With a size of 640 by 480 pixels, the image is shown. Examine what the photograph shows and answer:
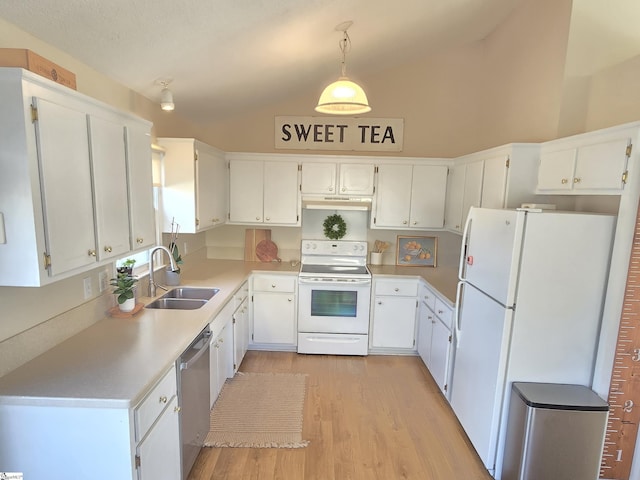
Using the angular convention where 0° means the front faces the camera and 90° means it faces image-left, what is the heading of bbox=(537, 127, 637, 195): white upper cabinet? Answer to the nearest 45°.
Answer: approximately 45°

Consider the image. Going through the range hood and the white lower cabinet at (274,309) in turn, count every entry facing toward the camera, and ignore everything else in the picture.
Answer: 2

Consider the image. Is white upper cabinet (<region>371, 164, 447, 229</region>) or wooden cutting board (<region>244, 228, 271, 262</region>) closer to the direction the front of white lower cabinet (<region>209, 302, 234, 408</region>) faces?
the white upper cabinet

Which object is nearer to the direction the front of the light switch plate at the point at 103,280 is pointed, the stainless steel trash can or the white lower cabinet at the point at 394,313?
the stainless steel trash can

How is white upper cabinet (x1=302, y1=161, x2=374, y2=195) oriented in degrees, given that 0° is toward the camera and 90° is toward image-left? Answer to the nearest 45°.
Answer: approximately 0°

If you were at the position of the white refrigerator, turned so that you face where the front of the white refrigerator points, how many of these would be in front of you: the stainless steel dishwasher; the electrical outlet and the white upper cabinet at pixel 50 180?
3

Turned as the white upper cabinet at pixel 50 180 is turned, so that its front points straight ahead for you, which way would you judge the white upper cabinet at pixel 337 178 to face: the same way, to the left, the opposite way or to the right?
to the right

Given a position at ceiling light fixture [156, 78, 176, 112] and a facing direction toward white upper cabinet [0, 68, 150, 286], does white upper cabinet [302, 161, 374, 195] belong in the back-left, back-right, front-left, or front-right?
back-left

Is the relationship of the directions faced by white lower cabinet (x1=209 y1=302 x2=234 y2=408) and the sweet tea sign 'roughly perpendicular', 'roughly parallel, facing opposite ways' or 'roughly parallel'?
roughly perpendicular

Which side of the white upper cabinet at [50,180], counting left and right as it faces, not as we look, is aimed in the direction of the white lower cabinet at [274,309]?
left

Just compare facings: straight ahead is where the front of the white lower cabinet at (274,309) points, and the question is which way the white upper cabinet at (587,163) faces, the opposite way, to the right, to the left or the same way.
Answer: to the right
